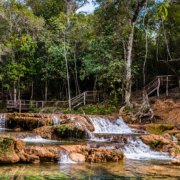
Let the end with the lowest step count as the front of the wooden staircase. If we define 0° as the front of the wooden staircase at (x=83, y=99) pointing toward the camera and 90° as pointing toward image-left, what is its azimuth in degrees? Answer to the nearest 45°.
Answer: approximately 90°

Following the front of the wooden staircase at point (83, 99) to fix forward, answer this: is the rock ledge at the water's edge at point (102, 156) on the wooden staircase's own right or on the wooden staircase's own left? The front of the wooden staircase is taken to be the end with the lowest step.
on the wooden staircase's own left

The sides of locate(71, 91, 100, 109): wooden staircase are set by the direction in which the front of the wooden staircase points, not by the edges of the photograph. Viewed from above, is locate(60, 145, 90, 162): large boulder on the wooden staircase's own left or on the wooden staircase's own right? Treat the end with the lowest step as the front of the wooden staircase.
on the wooden staircase's own left

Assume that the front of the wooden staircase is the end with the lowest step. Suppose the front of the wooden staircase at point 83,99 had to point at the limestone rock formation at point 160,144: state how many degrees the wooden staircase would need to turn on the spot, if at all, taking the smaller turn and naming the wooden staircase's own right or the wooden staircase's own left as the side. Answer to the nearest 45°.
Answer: approximately 90° to the wooden staircase's own left
